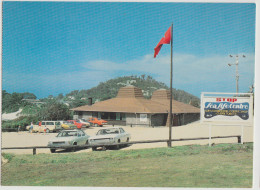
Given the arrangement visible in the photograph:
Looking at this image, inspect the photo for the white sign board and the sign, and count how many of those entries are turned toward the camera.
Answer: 2

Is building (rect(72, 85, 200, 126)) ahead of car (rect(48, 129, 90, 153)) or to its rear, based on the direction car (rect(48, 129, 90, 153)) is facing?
to the rear

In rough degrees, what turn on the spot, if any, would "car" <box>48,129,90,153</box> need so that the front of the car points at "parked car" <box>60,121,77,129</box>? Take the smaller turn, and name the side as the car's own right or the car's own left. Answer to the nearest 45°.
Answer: approximately 135° to the car's own right

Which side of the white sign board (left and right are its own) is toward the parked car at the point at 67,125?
right

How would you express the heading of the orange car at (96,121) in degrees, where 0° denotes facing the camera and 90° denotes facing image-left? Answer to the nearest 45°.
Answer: approximately 315°

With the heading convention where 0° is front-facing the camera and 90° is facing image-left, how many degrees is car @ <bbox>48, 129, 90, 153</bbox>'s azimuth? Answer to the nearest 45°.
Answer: approximately 45°
